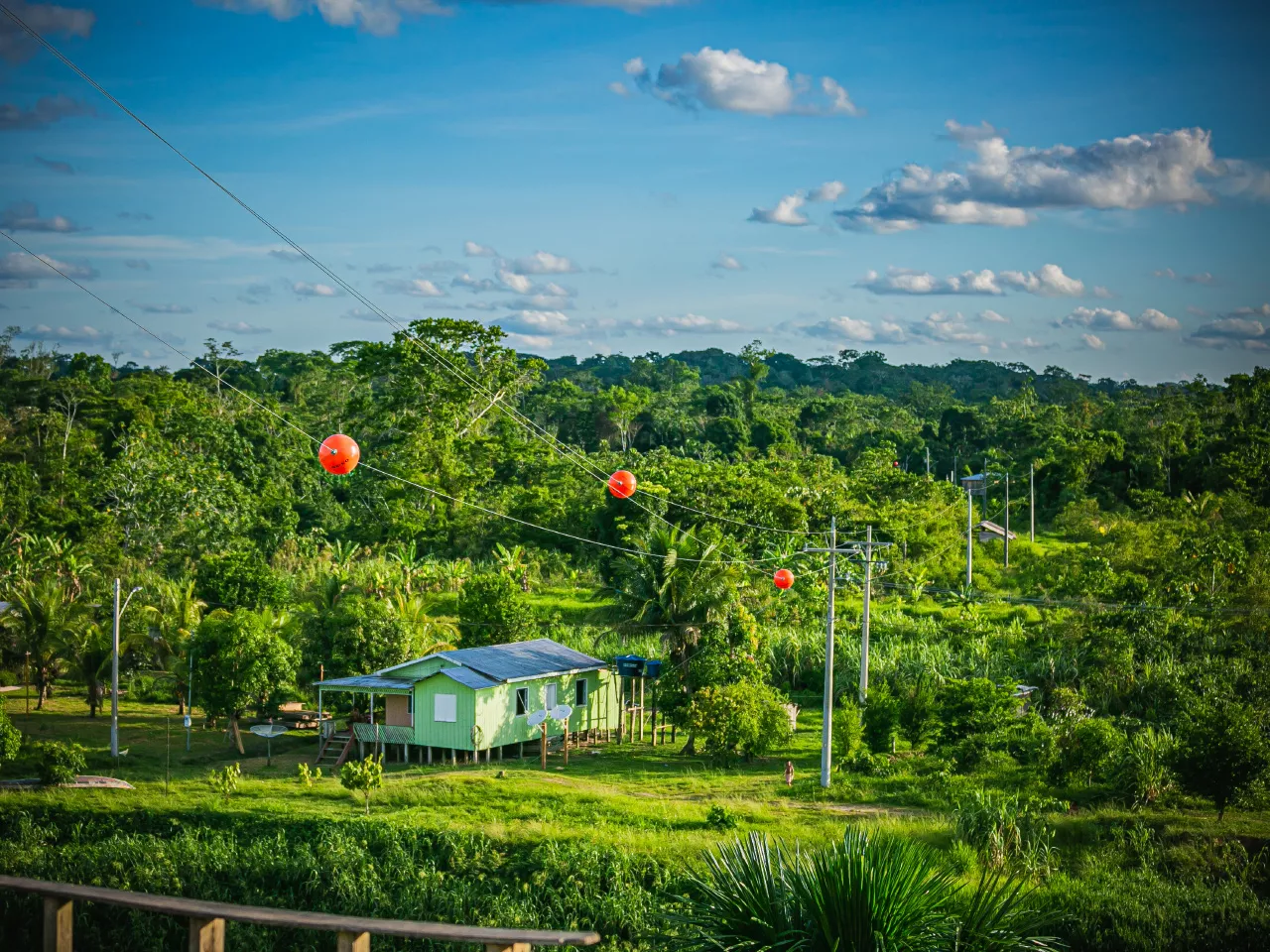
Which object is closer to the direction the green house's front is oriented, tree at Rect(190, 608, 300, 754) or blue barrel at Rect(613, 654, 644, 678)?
the tree

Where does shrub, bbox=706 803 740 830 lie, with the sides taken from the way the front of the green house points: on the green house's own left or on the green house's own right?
on the green house's own left

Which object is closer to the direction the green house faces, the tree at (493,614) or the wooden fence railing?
the wooden fence railing

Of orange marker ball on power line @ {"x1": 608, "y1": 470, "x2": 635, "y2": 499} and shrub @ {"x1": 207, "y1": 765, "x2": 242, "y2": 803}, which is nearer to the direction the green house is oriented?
the shrub

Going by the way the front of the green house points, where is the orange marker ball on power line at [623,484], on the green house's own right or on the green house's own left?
on the green house's own left

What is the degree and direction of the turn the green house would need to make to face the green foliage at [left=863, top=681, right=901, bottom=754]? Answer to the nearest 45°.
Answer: approximately 135° to its left

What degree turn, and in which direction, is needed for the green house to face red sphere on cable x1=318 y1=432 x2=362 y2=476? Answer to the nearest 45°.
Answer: approximately 45° to its left

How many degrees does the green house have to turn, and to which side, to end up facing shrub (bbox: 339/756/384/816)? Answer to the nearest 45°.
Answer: approximately 45° to its left

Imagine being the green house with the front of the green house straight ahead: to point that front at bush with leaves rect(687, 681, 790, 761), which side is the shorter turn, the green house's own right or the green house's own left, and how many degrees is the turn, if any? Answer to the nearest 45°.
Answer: approximately 135° to the green house's own left

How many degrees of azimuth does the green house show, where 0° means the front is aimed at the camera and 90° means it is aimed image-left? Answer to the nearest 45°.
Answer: approximately 45°

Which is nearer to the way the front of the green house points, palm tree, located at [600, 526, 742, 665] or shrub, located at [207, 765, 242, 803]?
the shrub
